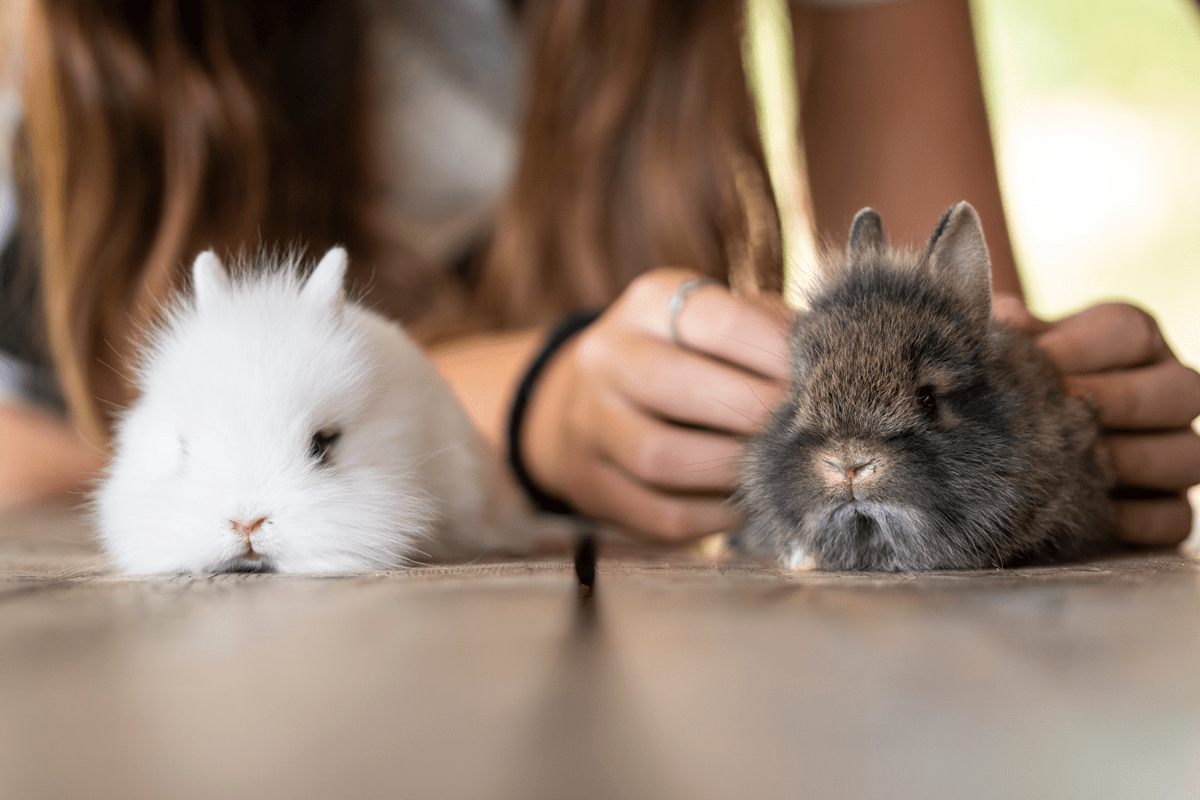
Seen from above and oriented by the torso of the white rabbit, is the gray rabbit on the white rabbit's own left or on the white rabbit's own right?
on the white rabbit's own left

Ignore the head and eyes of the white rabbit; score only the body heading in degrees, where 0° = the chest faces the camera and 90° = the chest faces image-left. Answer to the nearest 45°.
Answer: approximately 45°

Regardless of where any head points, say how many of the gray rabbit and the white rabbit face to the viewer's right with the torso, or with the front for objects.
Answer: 0

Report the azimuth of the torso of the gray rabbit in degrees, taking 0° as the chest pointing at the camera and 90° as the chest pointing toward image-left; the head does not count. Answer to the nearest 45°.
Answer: approximately 45°
